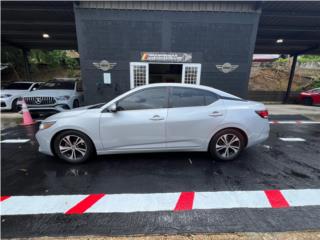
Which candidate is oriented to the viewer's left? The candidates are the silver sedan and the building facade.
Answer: the silver sedan

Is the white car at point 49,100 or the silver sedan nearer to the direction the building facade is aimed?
the silver sedan

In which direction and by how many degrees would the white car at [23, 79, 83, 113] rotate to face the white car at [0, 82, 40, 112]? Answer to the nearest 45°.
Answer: approximately 90° to its right

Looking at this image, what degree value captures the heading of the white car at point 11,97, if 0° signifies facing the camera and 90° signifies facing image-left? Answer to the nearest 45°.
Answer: approximately 45°

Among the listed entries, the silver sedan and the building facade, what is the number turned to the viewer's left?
1

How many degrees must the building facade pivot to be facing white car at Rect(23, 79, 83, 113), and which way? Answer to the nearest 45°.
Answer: approximately 45° to its right

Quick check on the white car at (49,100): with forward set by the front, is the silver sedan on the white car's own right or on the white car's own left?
on the white car's own left

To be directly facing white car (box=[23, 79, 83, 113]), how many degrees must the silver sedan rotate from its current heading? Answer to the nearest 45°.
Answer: approximately 45° to its right

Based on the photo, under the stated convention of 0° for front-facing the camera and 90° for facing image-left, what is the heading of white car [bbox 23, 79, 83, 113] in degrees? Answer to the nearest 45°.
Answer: approximately 45°

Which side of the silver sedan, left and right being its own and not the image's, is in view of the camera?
left
